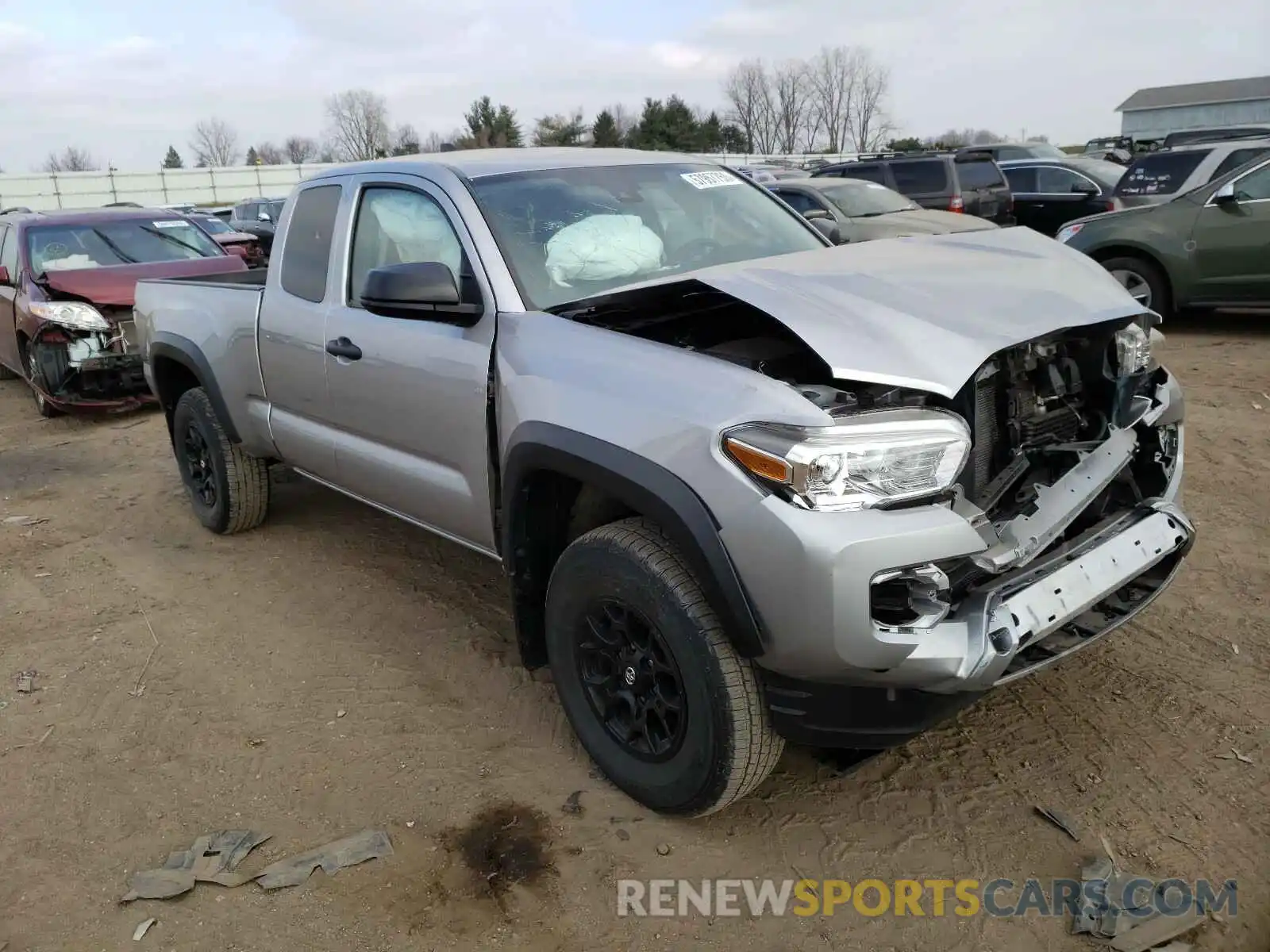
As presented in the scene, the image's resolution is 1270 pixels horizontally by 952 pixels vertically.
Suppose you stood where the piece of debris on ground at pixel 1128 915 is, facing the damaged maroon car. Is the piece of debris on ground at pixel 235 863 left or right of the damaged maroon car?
left

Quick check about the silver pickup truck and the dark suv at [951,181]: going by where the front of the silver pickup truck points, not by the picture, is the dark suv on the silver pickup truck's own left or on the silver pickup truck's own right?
on the silver pickup truck's own left

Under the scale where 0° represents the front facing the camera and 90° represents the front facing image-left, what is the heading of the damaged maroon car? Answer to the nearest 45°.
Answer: approximately 315°

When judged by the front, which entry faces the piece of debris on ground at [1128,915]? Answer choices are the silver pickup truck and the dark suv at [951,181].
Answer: the silver pickup truck

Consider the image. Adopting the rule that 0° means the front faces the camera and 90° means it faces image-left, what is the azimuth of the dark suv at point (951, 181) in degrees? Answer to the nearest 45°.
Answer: approximately 135°

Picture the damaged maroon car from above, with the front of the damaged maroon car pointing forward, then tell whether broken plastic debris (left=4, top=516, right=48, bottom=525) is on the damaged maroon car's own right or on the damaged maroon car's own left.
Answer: on the damaged maroon car's own right

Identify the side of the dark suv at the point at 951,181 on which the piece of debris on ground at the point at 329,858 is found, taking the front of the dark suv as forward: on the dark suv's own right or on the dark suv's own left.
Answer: on the dark suv's own left

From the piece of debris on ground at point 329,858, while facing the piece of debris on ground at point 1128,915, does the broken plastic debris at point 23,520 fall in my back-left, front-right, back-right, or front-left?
back-left
